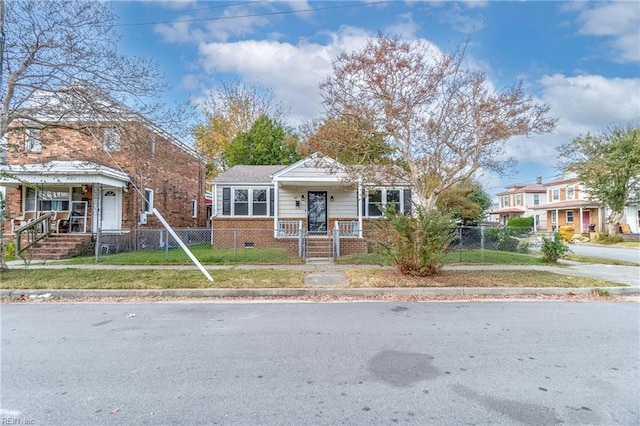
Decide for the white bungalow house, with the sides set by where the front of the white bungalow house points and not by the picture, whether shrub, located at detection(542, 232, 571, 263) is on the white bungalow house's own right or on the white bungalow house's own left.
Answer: on the white bungalow house's own left

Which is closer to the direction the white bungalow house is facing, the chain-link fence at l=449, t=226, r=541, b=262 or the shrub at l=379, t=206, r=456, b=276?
the shrub

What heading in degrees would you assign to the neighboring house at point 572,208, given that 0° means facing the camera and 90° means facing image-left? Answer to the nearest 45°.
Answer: approximately 45°

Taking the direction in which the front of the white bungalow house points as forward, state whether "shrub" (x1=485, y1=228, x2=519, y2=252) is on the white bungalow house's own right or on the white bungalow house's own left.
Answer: on the white bungalow house's own left

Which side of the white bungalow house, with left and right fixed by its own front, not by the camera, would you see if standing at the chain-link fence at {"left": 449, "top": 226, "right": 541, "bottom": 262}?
left
